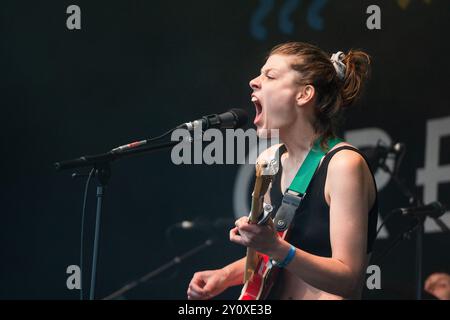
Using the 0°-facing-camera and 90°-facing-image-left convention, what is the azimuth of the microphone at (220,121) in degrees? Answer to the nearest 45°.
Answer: approximately 270°

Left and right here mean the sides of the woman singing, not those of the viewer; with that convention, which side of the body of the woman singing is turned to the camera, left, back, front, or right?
left

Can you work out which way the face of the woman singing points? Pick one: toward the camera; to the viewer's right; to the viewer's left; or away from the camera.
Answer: to the viewer's left
